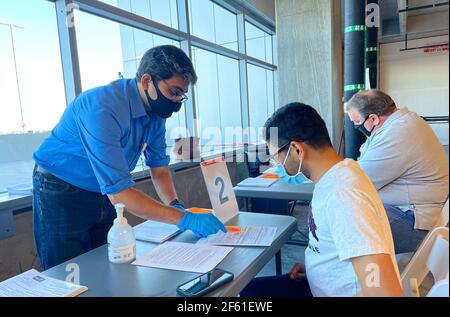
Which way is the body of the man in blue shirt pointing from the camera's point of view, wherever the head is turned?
to the viewer's right

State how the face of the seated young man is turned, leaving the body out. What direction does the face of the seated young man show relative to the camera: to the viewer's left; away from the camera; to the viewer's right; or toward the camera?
to the viewer's left

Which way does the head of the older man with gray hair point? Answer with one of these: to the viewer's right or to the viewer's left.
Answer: to the viewer's left

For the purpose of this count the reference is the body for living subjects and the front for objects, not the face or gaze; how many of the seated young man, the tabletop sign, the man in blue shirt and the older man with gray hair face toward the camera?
1

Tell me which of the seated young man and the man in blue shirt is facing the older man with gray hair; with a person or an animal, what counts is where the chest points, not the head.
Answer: the man in blue shirt

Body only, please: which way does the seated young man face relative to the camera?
to the viewer's left

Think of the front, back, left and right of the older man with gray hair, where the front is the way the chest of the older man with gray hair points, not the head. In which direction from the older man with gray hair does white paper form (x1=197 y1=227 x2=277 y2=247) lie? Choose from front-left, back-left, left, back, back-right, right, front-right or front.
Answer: front-left

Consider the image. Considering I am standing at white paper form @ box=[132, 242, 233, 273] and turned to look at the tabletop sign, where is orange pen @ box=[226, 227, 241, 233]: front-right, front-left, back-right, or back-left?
front-right

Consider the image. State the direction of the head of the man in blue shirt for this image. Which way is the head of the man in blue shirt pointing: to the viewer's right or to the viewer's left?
to the viewer's right

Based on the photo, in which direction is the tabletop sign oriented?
toward the camera

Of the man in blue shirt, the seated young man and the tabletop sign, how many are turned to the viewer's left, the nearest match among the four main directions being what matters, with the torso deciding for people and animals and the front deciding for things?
1

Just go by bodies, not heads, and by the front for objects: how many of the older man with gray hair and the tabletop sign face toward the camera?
1

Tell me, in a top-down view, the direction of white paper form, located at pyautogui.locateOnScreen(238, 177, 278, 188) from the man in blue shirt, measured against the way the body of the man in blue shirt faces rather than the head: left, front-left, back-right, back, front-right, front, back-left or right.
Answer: front-left

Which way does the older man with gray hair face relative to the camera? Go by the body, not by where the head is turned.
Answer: to the viewer's left

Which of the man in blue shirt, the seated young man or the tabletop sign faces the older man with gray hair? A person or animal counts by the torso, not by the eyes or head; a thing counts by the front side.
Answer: the man in blue shirt

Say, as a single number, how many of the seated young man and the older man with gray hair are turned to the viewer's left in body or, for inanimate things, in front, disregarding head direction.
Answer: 2
